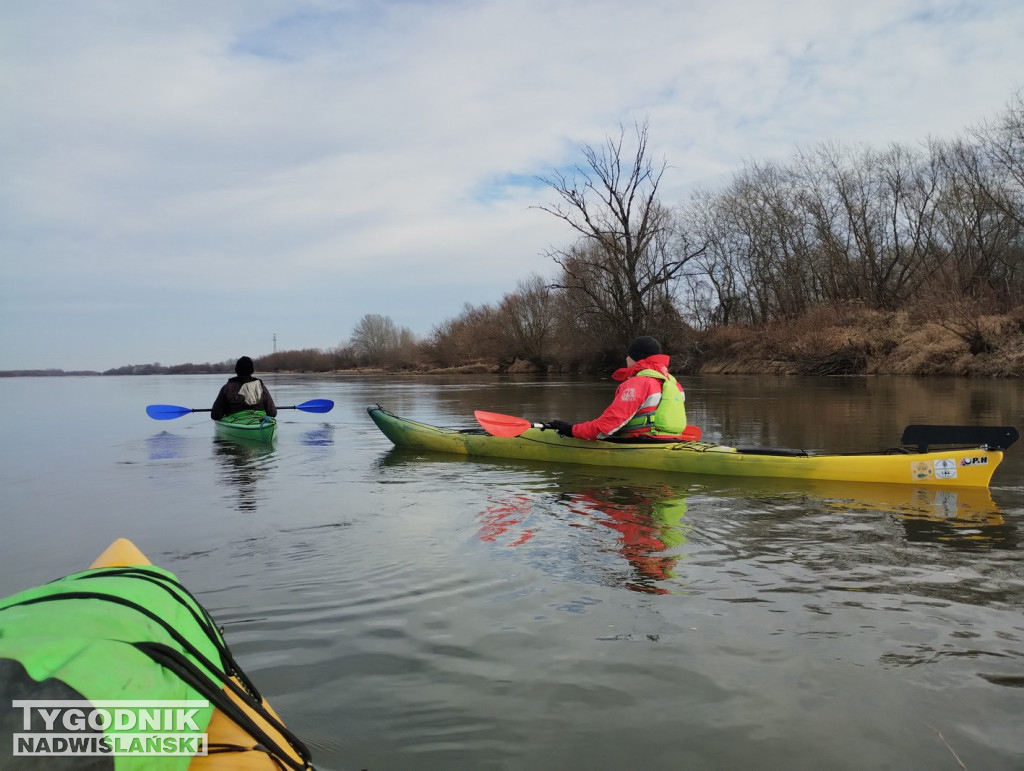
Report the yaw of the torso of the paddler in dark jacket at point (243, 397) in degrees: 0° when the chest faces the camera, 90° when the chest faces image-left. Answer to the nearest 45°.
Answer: approximately 180°

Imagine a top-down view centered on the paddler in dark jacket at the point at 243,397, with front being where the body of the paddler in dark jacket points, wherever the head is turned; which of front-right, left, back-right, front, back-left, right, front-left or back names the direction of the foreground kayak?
back

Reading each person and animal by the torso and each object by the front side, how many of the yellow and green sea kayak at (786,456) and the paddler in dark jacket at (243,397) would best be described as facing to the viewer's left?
1

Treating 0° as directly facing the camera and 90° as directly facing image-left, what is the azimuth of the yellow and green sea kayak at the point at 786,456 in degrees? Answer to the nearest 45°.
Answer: approximately 90°

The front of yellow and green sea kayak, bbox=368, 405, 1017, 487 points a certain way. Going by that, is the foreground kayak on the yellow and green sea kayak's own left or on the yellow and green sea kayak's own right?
on the yellow and green sea kayak's own left

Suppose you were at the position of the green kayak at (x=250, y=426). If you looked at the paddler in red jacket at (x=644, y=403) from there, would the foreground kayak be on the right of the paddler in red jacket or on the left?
right
